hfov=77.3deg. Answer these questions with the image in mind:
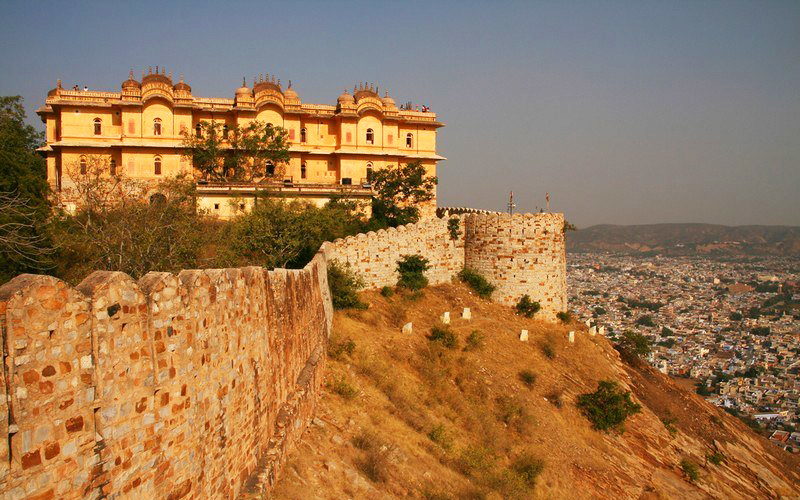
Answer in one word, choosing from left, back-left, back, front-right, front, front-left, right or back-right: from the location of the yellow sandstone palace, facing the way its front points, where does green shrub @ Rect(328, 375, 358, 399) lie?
front

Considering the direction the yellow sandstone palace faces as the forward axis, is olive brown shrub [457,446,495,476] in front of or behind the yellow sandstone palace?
in front

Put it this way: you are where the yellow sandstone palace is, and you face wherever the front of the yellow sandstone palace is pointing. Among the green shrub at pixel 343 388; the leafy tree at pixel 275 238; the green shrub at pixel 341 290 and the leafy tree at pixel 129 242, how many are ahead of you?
4

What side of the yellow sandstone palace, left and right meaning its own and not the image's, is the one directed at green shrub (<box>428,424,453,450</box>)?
front

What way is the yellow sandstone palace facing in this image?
toward the camera

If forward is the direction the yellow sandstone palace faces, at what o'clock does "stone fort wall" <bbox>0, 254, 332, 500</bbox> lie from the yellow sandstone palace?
The stone fort wall is roughly at 12 o'clock from the yellow sandstone palace.

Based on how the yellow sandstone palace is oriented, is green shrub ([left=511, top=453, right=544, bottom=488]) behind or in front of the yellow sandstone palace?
in front

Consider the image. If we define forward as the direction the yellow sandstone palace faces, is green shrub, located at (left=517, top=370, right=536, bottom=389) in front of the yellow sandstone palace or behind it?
in front

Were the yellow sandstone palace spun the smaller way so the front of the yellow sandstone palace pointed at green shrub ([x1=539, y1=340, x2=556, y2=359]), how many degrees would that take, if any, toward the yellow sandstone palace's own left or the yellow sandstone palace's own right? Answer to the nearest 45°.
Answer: approximately 45° to the yellow sandstone palace's own left

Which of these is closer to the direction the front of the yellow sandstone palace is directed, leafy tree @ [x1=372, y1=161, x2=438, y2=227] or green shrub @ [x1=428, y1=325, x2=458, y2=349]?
the green shrub

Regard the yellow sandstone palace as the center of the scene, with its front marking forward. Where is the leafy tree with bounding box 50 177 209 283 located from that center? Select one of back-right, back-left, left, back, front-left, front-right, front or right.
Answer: front

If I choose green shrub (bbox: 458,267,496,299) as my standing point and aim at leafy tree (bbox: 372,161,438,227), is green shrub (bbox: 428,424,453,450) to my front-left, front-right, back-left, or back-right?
back-left

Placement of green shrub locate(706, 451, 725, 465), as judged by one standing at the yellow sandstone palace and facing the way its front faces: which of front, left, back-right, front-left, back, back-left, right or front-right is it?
front-left
